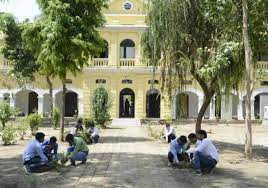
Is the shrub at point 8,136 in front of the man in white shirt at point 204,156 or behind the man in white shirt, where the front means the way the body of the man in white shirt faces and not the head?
in front

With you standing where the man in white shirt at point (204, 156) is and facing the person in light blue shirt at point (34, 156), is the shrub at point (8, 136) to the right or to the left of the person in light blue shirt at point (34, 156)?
right

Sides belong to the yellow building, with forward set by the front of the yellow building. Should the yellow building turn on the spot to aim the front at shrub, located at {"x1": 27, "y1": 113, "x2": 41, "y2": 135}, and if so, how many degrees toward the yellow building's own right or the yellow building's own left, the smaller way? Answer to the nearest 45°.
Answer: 0° — it already faces it

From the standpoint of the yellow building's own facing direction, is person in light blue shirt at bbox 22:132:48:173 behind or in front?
in front

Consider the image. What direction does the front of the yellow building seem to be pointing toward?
toward the camera

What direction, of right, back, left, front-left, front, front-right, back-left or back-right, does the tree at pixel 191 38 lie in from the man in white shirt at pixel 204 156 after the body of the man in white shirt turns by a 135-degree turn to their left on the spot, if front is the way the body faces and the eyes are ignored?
back-left

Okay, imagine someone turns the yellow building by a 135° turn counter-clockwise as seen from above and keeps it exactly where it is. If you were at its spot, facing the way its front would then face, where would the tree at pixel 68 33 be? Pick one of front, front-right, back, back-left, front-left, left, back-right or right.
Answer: back-right

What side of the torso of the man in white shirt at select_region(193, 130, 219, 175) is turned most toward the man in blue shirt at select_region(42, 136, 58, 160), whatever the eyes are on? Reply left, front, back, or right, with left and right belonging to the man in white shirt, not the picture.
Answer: front

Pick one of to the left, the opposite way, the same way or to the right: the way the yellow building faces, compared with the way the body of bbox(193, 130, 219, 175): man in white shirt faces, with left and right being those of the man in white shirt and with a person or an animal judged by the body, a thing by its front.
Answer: to the left

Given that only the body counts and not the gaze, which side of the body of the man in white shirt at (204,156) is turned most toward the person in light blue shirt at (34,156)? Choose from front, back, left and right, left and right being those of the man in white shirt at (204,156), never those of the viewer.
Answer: front

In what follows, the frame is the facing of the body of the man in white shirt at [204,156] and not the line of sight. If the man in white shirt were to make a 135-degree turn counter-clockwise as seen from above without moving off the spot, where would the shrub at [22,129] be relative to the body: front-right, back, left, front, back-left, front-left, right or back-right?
back

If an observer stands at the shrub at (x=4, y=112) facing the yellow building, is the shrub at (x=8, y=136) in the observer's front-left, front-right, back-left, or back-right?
back-right

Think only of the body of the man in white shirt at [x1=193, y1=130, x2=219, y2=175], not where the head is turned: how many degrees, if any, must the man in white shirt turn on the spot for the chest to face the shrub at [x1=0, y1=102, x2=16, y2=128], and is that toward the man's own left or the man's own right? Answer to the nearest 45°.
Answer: approximately 45° to the man's own right

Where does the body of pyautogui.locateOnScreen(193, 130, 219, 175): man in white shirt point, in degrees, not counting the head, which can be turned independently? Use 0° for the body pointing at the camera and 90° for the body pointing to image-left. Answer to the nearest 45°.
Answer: approximately 90°
